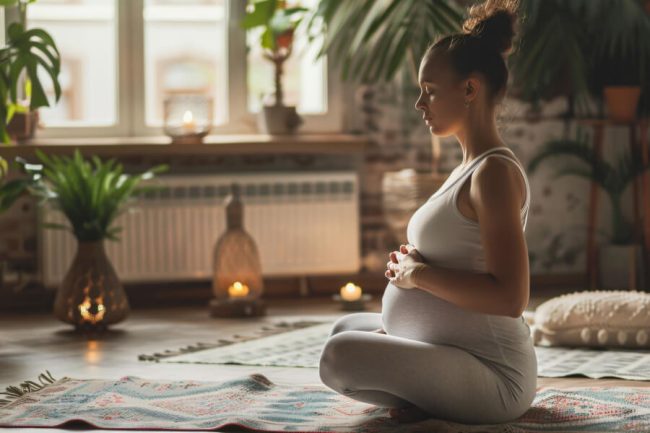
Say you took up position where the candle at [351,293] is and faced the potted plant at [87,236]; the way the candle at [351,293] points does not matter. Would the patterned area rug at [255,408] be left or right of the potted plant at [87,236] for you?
left

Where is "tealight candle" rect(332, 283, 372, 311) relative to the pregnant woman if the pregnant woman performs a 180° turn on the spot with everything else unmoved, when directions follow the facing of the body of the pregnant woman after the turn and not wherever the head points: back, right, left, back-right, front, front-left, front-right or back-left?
left

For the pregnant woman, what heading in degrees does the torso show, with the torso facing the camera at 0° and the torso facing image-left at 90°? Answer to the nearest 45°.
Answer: approximately 90°

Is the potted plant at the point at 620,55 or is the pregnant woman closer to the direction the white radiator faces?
the pregnant woman

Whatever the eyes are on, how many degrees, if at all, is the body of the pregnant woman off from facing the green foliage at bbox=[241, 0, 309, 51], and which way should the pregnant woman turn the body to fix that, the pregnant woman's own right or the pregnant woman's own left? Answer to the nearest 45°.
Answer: approximately 90° to the pregnant woman's own right

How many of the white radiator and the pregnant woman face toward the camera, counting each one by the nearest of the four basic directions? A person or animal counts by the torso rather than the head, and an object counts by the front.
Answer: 1

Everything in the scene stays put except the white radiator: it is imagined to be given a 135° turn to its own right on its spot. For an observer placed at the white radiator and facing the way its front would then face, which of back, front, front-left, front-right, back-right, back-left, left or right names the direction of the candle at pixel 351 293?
back

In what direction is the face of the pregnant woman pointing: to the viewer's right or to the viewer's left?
to the viewer's left

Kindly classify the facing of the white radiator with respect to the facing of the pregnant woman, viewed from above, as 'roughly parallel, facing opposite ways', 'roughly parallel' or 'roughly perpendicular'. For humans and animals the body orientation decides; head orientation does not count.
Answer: roughly perpendicular

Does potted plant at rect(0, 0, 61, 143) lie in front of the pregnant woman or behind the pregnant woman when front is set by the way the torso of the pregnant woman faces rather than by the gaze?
in front
